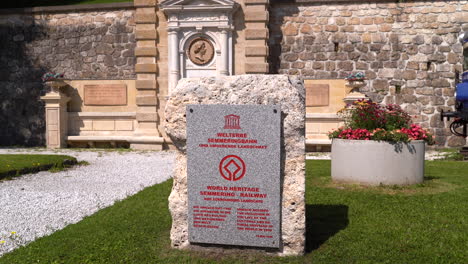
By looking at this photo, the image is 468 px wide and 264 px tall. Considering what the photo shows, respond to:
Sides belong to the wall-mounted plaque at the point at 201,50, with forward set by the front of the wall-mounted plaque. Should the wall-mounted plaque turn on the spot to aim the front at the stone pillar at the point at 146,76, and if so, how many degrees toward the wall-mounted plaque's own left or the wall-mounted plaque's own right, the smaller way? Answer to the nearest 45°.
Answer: approximately 90° to the wall-mounted plaque's own right

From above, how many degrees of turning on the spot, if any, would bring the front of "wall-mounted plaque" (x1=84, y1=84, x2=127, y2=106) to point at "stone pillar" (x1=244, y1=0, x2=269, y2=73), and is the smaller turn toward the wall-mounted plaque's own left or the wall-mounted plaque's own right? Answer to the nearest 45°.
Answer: approximately 45° to the wall-mounted plaque's own left

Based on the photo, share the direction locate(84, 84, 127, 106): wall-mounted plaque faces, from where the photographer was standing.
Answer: facing the viewer

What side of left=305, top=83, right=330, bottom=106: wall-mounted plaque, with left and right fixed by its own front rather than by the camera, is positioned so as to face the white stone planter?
front

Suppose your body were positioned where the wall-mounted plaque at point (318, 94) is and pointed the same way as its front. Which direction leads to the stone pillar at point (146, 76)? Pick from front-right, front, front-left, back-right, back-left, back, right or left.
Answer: right

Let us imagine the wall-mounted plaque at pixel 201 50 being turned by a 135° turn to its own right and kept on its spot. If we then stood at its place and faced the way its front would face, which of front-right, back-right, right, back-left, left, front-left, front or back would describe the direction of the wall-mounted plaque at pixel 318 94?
back-right

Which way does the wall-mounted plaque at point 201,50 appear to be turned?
toward the camera

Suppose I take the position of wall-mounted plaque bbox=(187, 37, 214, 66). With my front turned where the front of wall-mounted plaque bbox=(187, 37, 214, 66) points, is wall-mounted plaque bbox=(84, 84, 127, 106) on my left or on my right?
on my right

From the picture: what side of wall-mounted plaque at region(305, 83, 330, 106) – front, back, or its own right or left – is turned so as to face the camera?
front

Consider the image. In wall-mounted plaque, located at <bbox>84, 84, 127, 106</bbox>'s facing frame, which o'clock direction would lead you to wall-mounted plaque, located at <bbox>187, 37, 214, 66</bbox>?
wall-mounted plaque, located at <bbox>187, 37, 214, 66</bbox> is roughly at 10 o'clock from wall-mounted plaque, located at <bbox>84, 84, 127, 106</bbox>.

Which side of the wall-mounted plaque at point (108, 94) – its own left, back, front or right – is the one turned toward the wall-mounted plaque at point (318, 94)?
left

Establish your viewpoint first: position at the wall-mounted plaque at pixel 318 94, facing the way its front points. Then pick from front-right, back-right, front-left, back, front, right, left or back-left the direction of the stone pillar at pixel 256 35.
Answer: right

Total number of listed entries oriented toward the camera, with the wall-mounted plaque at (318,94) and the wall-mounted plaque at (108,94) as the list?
2

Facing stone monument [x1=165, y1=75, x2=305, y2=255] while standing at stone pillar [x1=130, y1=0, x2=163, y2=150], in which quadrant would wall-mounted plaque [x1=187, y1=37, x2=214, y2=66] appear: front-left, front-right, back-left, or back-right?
front-left

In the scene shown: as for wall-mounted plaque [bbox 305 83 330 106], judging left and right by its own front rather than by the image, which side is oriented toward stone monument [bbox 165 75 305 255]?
front

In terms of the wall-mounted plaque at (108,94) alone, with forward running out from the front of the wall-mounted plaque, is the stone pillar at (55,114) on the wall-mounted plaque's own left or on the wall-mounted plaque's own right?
on the wall-mounted plaque's own right
